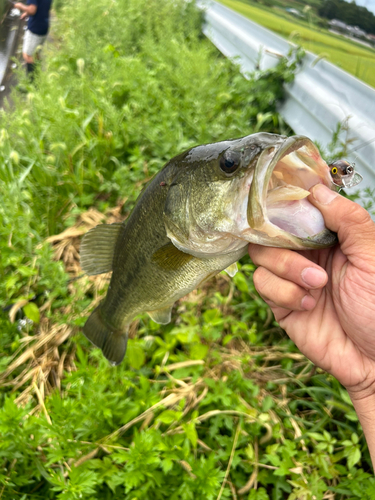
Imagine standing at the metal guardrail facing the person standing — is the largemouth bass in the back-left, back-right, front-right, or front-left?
back-left

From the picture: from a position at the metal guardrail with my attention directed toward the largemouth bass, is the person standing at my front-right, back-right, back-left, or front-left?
back-right
